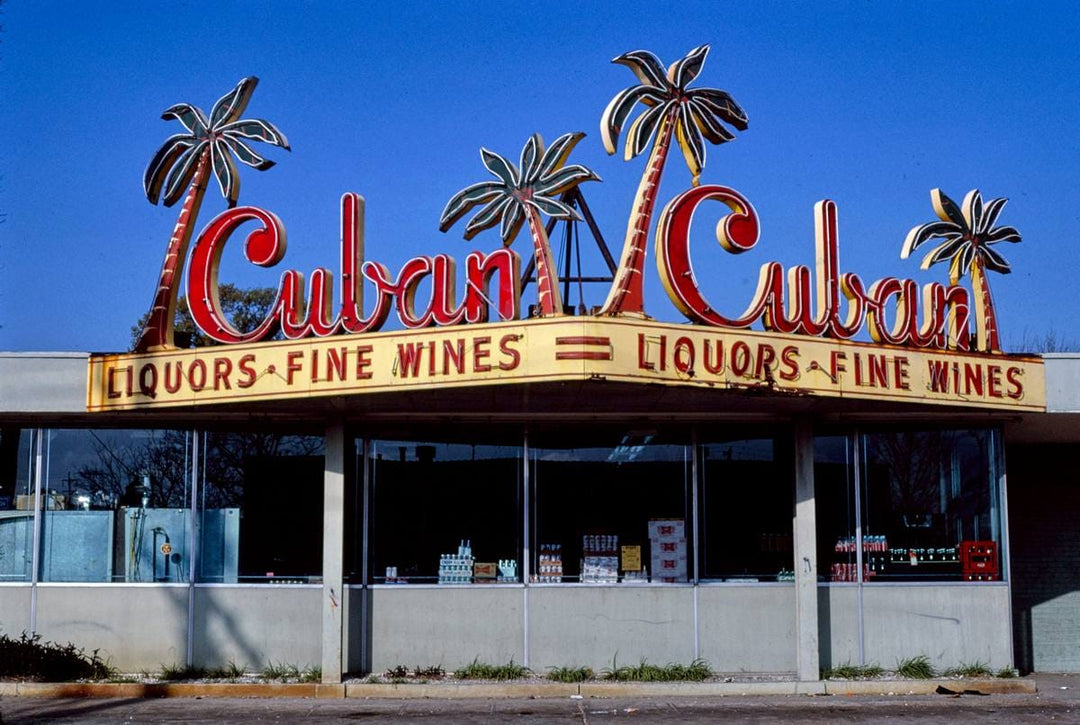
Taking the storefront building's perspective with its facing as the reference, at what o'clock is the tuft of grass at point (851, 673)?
The tuft of grass is roughly at 9 o'clock from the storefront building.

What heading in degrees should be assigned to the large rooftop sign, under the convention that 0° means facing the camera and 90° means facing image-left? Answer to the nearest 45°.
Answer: approximately 0°

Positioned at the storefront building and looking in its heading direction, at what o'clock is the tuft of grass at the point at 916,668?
The tuft of grass is roughly at 9 o'clock from the storefront building.

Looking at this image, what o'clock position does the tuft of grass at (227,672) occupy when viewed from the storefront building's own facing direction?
The tuft of grass is roughly at 3 o'clock from the storefront building.
